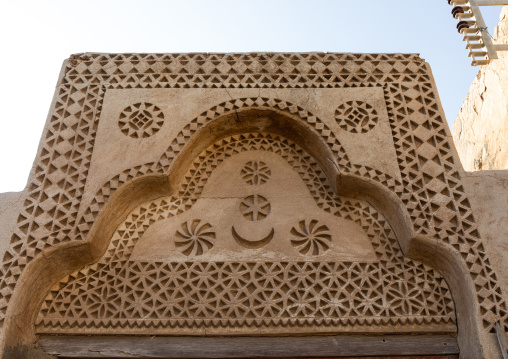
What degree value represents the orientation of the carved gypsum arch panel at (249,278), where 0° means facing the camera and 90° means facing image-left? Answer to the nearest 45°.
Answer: approximately 0°
